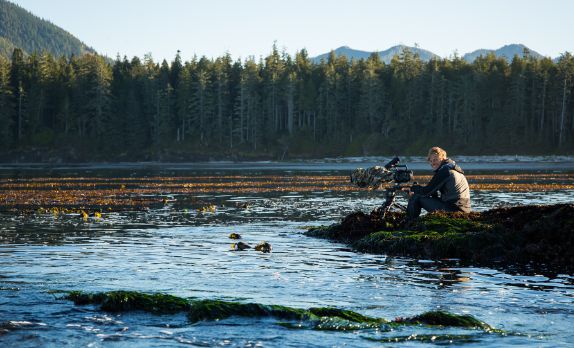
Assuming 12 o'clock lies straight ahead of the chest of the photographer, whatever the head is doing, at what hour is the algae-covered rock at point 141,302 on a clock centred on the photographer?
The algae-covered rock is roughly at 10 o'clock from the photographer.

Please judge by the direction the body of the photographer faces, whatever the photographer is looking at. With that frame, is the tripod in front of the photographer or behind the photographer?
in front

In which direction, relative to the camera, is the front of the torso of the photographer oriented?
to the viewer's left

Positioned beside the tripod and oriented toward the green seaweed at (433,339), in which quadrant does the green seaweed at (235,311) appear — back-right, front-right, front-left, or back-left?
front-right

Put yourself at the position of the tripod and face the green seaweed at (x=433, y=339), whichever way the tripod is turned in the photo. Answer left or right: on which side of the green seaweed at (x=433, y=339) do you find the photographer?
left

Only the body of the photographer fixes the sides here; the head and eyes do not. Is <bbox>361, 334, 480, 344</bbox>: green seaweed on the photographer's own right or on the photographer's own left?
on the photographer's own left

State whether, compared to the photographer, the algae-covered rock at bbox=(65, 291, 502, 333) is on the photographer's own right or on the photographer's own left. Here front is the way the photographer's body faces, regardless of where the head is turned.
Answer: on the photographer's own left

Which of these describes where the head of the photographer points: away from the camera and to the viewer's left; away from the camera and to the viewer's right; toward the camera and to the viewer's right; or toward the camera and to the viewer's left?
toward the camera and to the viewer's left

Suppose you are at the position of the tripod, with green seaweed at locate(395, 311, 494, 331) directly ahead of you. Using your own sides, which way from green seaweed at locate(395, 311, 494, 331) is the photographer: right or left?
left

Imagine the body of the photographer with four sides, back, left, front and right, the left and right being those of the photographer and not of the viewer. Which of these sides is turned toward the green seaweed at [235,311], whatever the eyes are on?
left

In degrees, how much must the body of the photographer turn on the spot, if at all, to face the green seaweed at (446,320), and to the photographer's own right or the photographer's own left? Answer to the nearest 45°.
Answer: approximately 90° to the photographer's own left
